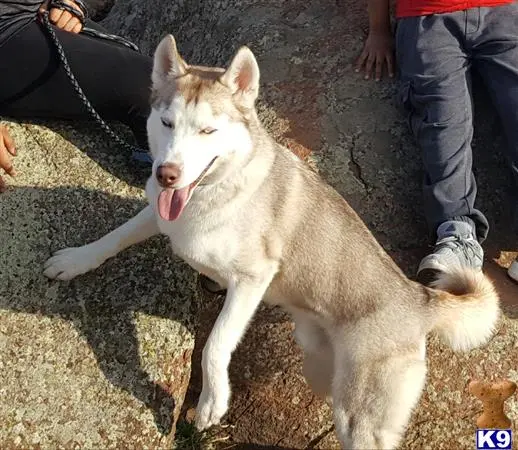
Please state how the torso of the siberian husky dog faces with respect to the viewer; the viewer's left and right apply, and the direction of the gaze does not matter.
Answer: facing the viewer and to the left of the viewer
